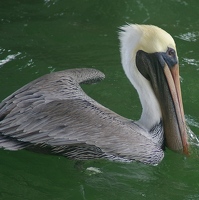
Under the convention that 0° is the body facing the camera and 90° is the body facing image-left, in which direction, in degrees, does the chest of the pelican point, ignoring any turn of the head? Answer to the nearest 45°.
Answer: approximately 270°
